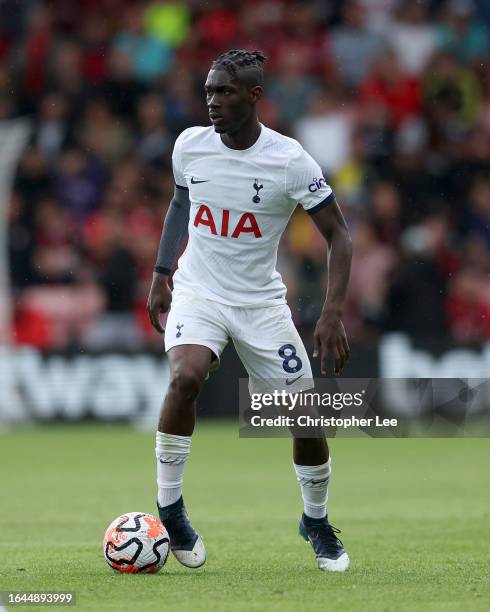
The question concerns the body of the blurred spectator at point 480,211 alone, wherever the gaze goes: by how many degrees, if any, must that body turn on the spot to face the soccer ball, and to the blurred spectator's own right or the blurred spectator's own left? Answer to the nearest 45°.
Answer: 0° — they already face it

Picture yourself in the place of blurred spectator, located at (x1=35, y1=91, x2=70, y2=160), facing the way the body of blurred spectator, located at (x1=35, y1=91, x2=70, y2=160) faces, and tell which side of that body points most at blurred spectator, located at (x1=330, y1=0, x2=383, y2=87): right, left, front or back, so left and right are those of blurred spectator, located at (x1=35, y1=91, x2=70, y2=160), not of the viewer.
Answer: left

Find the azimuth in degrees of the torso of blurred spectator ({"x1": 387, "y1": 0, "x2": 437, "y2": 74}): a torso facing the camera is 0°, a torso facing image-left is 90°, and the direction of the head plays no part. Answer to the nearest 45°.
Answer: approximately 0°

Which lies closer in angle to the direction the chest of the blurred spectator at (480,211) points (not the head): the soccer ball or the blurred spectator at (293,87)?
the soccer ball

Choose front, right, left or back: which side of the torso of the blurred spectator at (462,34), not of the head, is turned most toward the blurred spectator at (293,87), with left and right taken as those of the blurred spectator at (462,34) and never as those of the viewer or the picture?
right

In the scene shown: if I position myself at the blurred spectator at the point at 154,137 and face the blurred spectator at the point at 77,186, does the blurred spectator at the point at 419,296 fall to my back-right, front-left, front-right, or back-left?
back-left

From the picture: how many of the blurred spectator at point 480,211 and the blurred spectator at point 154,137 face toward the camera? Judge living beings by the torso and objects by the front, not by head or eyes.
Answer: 2

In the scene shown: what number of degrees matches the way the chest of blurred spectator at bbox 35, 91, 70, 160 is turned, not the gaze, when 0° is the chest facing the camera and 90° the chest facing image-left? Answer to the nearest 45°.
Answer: approximately 0°
